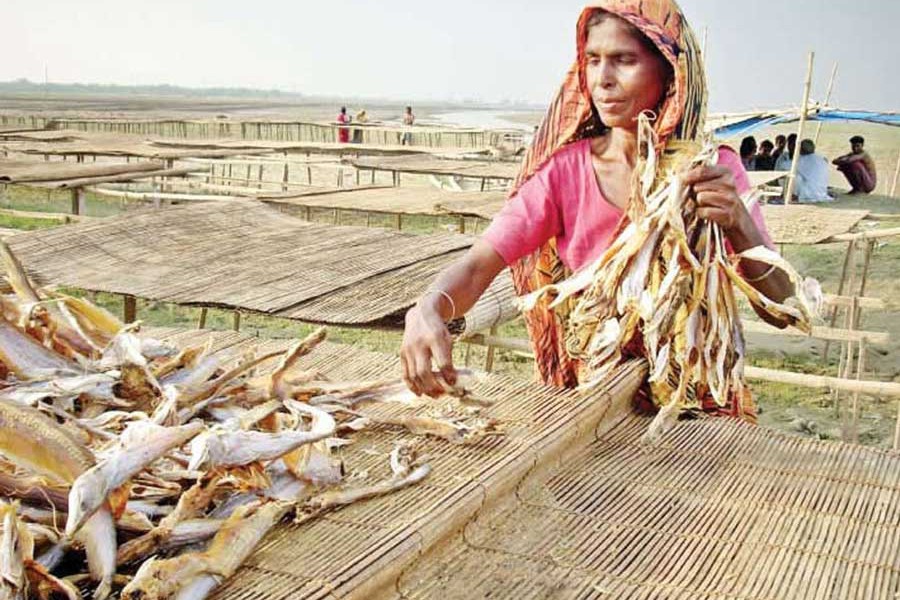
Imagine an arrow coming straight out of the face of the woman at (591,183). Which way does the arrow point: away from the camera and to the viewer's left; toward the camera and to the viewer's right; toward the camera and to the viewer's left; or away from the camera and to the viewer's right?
toward the camera and to the viewer's left

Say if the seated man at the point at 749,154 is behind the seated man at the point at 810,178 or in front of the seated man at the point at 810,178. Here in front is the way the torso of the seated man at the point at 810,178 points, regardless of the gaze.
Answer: in front

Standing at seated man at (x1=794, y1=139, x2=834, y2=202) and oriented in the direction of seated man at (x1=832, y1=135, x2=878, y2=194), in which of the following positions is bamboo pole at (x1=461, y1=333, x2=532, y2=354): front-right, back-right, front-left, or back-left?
back-right

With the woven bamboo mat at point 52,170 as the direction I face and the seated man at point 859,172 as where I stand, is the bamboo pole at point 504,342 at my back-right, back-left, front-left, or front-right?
front-left
